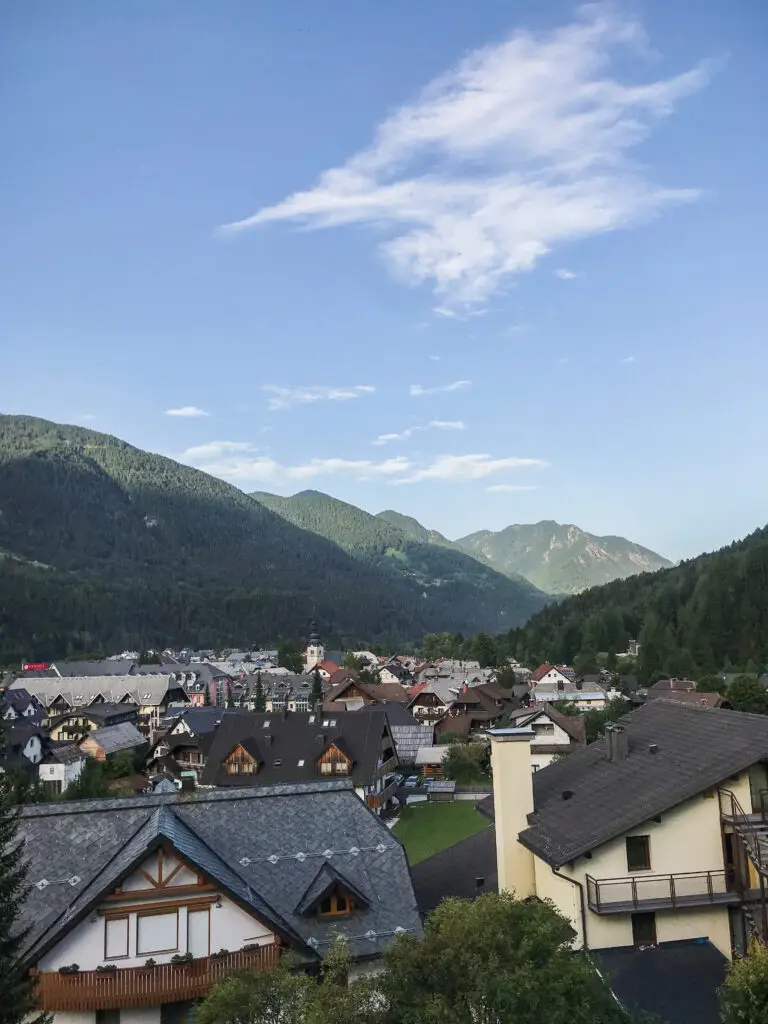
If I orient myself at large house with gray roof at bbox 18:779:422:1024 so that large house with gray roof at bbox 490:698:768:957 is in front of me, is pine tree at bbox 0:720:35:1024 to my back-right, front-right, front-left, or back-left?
back-right

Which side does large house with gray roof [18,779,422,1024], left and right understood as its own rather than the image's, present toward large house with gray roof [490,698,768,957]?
left

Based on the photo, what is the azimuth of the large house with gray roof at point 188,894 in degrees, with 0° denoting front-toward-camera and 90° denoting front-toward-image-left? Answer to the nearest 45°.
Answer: approximately 0°

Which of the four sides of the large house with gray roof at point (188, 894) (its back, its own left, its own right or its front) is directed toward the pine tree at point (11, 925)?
right
